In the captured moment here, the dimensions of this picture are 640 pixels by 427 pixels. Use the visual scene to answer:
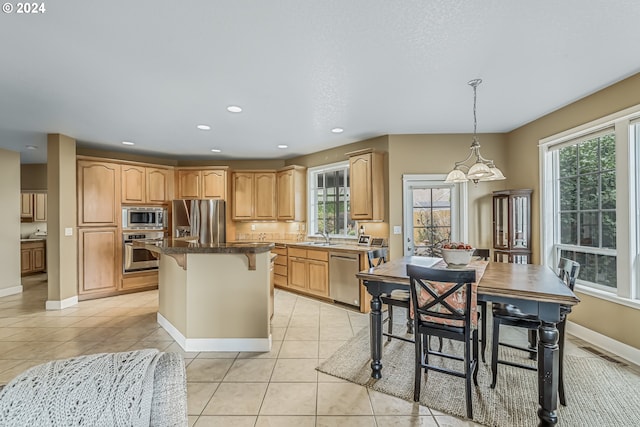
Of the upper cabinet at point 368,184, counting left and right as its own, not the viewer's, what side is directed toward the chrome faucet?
right

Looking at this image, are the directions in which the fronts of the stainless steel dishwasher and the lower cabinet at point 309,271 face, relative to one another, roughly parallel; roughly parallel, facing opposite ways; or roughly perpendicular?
roughly parallel

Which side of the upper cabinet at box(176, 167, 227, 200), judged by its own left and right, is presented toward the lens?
front

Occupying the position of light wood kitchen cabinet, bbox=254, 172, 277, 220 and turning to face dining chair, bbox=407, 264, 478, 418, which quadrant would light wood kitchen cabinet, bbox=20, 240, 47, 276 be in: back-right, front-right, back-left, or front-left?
back-right

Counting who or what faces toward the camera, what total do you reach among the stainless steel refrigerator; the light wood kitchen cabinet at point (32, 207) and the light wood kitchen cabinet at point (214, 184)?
3

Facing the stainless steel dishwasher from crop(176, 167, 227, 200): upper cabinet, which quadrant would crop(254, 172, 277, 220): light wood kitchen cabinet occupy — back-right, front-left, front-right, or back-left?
front-left

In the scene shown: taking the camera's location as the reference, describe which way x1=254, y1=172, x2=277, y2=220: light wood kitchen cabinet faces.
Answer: facing the viewer

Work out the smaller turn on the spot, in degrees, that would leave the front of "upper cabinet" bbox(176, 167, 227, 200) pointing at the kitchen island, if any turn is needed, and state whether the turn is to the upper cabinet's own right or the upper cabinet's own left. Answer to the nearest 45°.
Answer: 0° — it already faces it

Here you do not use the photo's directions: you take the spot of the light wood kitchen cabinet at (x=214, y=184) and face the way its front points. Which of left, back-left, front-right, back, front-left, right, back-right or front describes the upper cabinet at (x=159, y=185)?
right

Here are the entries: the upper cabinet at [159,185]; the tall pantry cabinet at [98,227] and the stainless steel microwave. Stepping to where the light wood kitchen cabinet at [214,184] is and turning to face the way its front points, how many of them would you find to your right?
3

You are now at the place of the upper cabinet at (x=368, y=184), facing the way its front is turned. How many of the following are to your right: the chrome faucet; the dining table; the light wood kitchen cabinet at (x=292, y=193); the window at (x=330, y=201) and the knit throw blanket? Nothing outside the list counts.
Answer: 3

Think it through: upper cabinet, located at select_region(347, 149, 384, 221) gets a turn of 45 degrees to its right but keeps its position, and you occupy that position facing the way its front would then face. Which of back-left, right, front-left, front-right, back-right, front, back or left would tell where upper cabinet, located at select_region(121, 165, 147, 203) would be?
front

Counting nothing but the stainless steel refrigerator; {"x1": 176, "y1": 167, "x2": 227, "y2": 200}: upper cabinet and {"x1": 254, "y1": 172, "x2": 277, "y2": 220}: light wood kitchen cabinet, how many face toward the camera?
3

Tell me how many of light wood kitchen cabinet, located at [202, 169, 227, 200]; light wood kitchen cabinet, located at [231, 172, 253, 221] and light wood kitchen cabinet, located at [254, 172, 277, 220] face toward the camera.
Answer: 3

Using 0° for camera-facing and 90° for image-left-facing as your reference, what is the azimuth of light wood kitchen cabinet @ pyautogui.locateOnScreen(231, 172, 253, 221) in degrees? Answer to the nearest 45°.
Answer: approximately 0°

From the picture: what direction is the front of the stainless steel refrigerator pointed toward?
toward the camera
